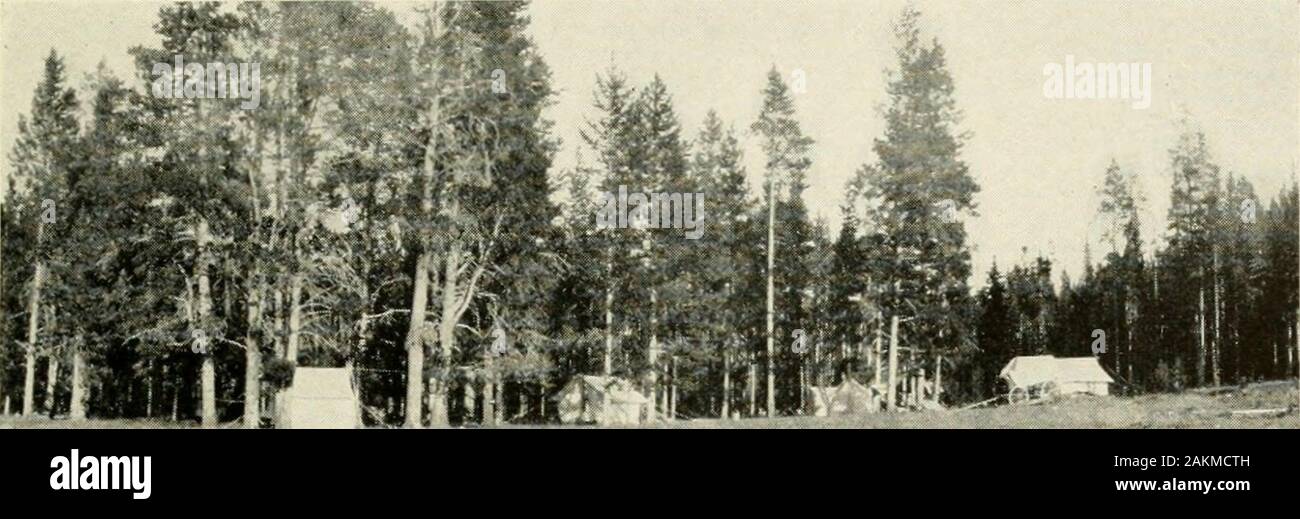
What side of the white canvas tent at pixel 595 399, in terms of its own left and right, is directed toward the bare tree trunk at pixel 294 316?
front

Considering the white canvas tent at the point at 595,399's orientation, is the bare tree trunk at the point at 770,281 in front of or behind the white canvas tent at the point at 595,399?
behind

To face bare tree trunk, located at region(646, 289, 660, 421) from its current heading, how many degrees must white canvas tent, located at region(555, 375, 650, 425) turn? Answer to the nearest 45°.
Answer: approximately 90° to its left

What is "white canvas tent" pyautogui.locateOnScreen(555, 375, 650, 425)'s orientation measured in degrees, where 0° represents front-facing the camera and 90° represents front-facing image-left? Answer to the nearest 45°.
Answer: approximately 45°

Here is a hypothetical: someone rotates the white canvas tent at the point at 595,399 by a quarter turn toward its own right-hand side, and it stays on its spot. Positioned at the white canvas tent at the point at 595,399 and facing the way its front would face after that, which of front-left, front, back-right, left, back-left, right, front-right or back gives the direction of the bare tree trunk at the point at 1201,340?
back-right

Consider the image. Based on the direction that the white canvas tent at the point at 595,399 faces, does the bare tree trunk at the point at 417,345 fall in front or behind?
in front

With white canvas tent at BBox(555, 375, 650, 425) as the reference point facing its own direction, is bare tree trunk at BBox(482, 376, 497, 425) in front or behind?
in front
